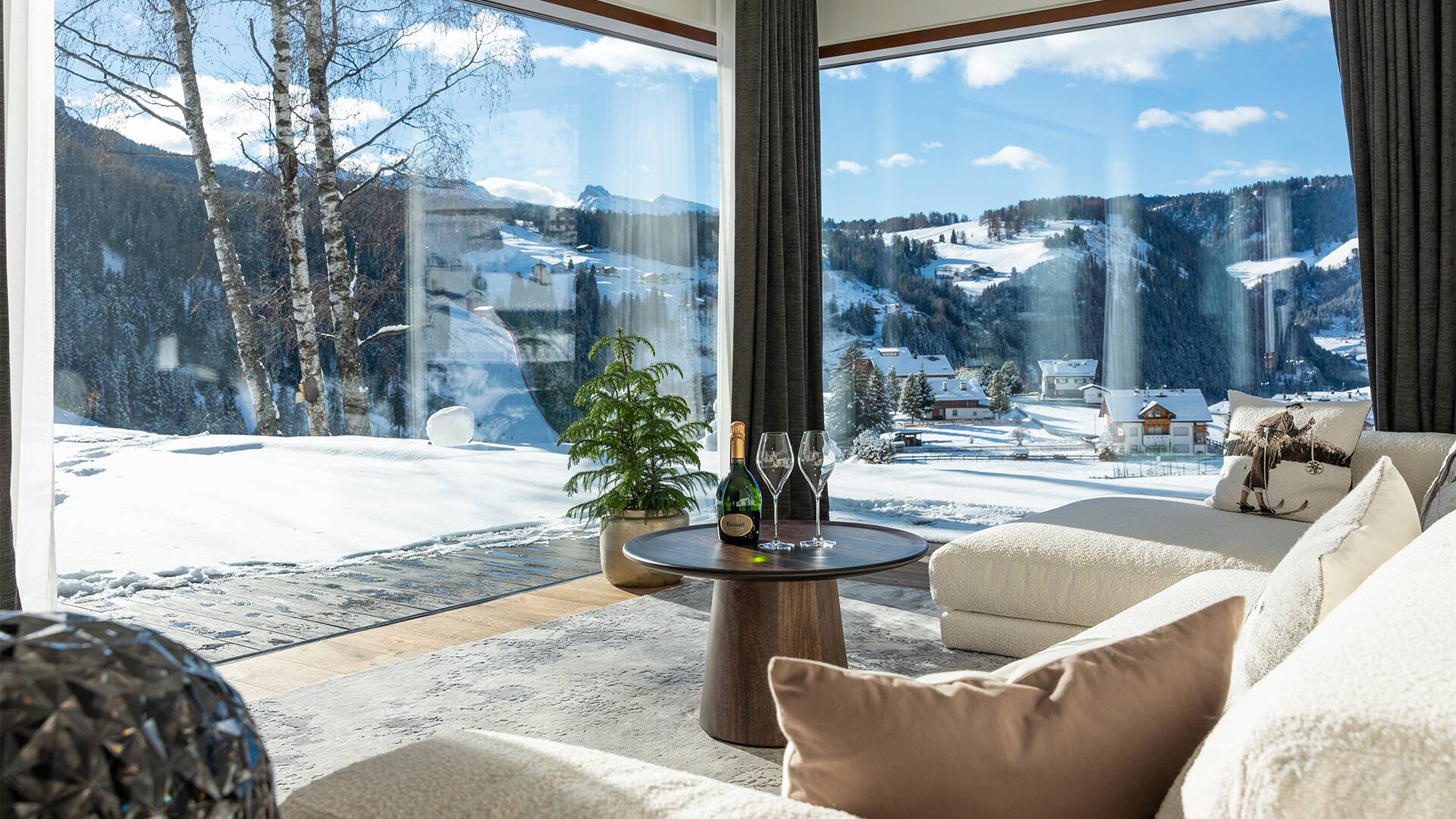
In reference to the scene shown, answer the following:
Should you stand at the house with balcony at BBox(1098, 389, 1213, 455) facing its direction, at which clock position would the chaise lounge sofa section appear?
The chaise lounge sofa section is roughly at 12 o'clock from the house with balcony.

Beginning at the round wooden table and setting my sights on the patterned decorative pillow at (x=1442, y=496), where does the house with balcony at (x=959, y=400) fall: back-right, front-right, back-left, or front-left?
front-left

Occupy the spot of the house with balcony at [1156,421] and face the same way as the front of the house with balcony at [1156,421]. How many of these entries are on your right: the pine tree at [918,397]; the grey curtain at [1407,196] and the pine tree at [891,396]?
2

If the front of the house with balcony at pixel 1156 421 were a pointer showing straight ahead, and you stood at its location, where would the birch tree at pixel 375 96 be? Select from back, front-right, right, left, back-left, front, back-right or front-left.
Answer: front-right

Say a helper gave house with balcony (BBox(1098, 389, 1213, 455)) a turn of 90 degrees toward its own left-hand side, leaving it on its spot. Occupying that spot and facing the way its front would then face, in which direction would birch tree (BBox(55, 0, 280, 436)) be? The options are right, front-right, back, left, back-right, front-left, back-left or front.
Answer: back-right

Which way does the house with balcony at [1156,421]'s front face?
toward the camera

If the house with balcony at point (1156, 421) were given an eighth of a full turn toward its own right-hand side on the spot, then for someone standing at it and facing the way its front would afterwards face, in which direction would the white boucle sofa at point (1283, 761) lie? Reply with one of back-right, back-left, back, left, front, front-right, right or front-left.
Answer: front-left

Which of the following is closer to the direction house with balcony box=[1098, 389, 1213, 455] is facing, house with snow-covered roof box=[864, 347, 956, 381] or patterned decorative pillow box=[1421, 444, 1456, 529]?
the patterned decorative pillow

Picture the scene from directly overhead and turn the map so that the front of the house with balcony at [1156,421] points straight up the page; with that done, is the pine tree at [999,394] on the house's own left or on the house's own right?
on the house's own right

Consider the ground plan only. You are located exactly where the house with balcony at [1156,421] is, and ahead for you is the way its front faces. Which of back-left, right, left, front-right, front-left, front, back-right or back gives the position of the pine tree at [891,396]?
right

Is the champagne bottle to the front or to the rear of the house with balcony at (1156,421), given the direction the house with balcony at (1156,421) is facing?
to the front

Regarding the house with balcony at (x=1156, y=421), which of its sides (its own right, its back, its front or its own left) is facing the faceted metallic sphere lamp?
front

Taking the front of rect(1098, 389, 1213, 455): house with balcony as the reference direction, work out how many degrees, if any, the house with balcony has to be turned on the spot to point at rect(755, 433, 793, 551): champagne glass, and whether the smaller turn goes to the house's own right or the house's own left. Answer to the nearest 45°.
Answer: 0° — it already faces it
